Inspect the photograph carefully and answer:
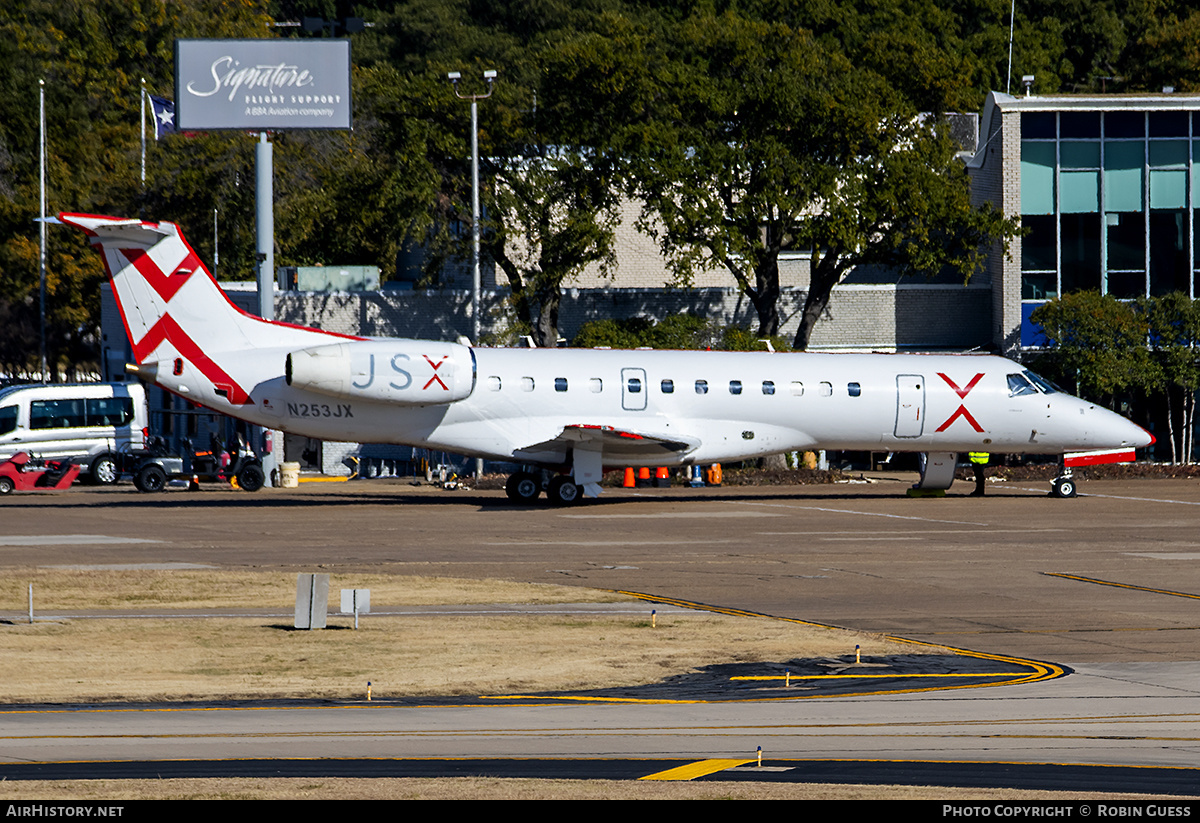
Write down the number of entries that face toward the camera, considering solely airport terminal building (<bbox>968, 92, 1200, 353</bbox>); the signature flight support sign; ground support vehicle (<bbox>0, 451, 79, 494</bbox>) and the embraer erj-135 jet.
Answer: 2

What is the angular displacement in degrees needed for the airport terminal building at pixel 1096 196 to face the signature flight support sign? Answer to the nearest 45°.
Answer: approximately 45° to its right

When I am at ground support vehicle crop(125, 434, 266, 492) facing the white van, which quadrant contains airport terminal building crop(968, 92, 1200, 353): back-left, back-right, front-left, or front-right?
back-right

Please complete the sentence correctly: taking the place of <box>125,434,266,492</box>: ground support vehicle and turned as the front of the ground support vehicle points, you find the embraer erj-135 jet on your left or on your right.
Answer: on your right

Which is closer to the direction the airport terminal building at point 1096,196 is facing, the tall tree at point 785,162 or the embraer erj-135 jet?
the embraer erj-135 jet

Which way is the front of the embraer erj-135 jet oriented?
to the viewer's right

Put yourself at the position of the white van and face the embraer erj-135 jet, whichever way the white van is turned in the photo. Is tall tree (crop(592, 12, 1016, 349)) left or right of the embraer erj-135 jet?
left
